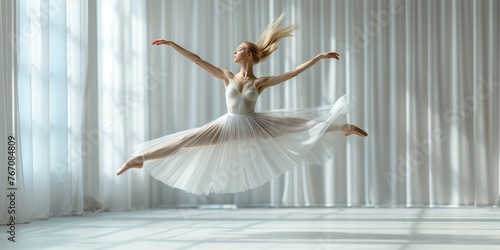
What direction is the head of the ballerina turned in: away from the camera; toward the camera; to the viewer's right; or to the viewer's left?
to the viewer's left

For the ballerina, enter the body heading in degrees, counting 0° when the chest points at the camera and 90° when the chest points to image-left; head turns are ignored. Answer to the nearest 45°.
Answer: approximately 0°
